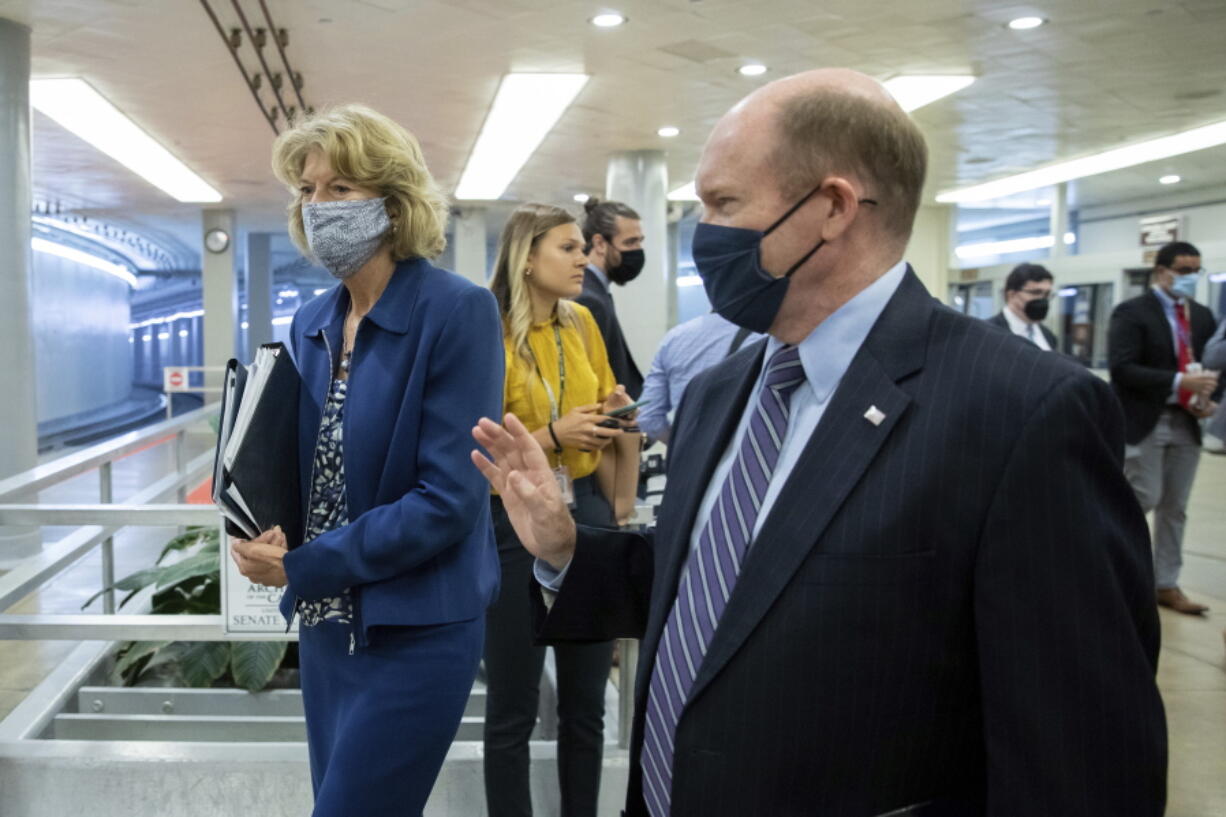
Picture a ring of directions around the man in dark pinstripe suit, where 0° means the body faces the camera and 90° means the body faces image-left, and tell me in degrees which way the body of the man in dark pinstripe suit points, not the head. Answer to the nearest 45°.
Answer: approximately 45°

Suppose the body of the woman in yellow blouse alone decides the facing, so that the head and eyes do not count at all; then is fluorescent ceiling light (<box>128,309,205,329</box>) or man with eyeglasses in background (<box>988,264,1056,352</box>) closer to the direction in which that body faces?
the man with eyeglasses in background

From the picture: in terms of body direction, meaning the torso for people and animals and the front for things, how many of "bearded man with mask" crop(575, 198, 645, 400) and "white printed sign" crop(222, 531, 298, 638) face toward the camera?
1

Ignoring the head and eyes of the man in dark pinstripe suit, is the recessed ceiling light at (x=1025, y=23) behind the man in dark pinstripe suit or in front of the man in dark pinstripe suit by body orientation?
behind

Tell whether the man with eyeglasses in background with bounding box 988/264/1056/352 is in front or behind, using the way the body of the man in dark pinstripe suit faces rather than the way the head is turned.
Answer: behind
